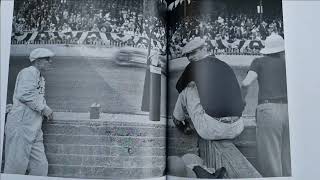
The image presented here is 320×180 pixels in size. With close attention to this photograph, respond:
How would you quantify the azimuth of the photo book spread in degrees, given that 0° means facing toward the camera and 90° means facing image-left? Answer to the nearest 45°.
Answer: approximately 0°
